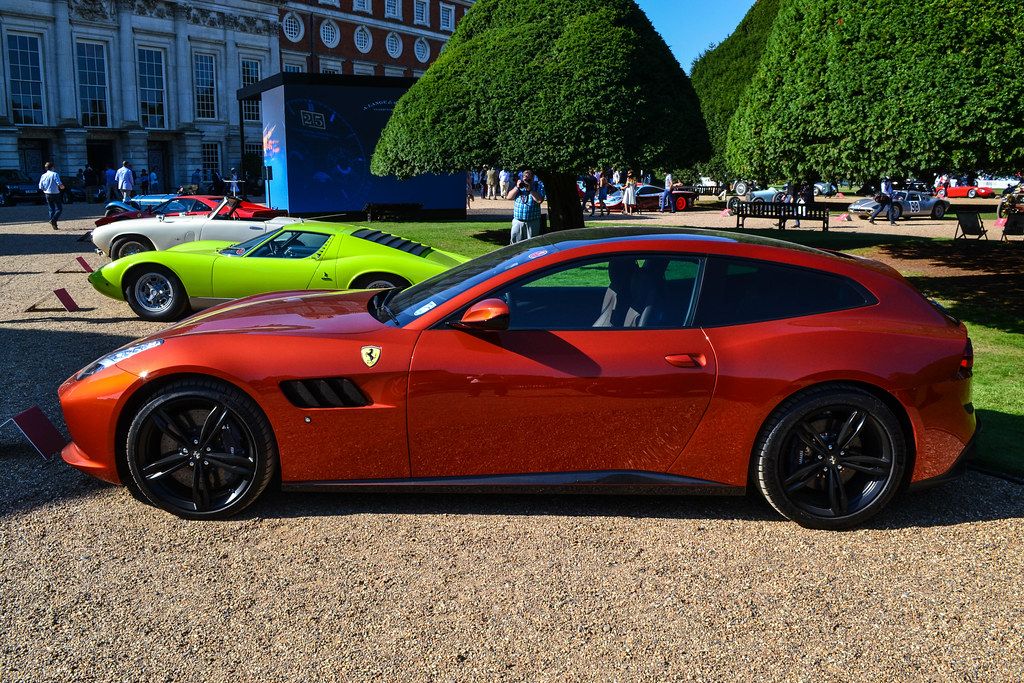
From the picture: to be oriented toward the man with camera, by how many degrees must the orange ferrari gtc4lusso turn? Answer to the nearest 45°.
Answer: approximately 90° to its right

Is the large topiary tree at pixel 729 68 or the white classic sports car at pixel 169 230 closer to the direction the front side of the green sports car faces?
the white classic sports car

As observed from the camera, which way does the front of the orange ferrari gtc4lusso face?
facing to the left of the viewer

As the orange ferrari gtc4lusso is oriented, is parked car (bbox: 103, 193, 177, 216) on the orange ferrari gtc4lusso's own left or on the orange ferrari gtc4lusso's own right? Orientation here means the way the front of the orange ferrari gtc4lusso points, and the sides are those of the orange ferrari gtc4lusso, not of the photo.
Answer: on the orange ferrari gtc4lusso's own right

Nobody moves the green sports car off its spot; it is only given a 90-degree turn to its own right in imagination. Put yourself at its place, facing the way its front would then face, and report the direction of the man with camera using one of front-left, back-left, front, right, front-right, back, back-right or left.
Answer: front-right

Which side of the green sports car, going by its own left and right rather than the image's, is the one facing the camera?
left

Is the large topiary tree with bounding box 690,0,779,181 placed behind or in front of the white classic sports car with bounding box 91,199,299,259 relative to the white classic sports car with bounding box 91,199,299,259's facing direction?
behind

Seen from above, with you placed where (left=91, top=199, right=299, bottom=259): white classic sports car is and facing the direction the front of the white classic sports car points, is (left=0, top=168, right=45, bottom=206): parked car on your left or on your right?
on your right

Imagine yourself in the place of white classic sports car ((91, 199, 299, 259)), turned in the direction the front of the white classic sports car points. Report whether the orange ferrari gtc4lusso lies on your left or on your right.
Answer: on your left

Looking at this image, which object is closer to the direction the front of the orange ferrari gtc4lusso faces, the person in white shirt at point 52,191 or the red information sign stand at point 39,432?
the red information sign stand

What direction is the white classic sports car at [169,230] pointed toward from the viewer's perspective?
to the viewer's left
